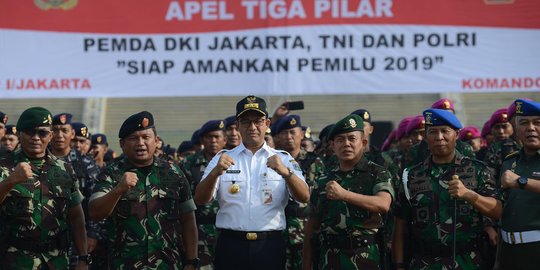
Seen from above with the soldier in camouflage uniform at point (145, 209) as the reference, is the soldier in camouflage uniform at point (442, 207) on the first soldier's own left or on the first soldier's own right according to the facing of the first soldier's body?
on the first soldier's own left

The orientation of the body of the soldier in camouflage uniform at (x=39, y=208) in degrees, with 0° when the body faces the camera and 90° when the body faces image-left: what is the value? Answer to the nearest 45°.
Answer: approximately 0°

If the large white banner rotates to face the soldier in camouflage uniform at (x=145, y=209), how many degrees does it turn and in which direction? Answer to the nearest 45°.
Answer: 0° — it already faces them

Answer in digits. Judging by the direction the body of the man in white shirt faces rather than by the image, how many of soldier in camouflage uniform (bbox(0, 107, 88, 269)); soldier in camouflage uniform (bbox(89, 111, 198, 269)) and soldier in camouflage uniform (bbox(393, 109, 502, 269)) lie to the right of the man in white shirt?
2

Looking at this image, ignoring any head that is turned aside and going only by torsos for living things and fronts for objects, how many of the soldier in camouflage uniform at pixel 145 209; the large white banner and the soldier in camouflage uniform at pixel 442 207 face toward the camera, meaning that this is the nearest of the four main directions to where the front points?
3

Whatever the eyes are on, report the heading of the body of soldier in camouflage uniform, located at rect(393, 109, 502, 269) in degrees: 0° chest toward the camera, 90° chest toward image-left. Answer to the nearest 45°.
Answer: approximately 0°
